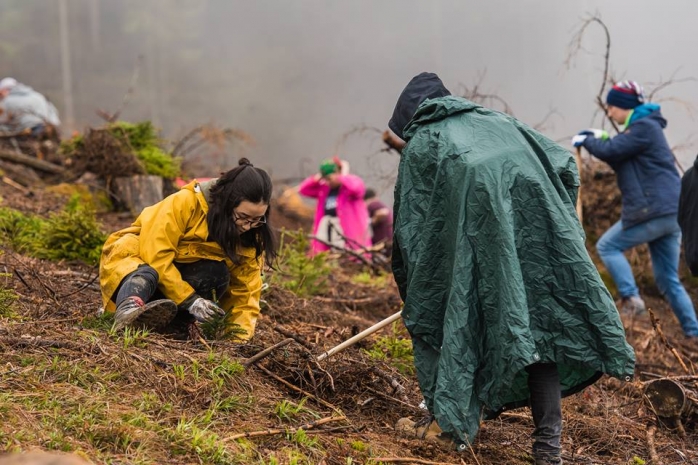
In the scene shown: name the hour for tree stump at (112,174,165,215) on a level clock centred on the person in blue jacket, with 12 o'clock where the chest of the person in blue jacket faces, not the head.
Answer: The tree stump is roughly at 12 o'clock from the person in blue jacket.

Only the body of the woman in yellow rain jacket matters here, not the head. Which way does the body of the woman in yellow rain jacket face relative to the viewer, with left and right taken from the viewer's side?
facing the viewer and to the right of the viewer

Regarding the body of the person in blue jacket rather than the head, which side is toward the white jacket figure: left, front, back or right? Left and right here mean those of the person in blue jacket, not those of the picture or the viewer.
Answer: front

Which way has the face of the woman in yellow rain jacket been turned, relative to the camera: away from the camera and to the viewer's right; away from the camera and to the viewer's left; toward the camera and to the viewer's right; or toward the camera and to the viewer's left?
toward the camera and to the viewer's right

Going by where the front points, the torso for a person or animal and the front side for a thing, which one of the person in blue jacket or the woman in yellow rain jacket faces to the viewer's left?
the person in blue jacket

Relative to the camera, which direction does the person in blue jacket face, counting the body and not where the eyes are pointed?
to the viewer's left

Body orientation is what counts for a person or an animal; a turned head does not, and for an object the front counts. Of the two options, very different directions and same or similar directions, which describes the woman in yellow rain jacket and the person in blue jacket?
very different directions

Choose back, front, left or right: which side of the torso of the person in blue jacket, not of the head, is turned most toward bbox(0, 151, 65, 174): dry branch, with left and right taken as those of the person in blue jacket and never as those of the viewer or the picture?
front

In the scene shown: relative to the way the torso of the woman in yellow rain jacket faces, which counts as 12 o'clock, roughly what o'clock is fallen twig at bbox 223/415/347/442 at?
The fallen twig is roughly at 1 o'clock from the woman in yellow rain jacket.

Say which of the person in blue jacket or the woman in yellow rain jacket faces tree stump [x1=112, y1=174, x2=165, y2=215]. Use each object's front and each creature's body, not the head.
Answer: the person in blue jacket

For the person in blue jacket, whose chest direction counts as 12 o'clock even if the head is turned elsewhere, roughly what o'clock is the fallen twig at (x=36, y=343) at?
The fallen twig is roughly at 10 o'clock from the person in blue jacket.

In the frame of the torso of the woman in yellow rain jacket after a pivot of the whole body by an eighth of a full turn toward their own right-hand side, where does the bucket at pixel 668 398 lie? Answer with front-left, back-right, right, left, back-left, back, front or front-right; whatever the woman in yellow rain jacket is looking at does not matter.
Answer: left

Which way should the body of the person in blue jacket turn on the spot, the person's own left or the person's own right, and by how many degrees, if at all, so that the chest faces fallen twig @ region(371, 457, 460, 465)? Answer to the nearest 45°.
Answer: approximately 90° to the person's own left

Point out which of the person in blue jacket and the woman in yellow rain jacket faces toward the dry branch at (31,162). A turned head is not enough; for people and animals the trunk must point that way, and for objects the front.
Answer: the person in blue jacket

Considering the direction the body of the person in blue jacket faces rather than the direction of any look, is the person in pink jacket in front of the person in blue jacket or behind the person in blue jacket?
in front
